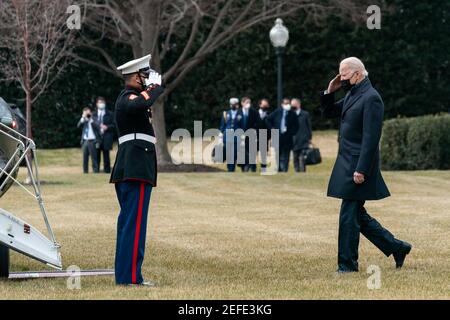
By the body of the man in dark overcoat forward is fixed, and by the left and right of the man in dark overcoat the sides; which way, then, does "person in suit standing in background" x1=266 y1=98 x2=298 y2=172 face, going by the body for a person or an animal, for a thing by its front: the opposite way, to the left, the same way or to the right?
to the left

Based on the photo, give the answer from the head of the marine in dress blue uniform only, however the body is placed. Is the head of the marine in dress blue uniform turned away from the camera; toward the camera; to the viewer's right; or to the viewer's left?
to the viewer's right

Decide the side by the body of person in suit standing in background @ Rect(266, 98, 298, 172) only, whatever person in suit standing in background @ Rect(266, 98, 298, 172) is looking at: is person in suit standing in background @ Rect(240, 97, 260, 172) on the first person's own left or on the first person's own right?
on the first person's own right

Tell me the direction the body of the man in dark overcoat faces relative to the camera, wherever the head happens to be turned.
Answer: to the viewer's left

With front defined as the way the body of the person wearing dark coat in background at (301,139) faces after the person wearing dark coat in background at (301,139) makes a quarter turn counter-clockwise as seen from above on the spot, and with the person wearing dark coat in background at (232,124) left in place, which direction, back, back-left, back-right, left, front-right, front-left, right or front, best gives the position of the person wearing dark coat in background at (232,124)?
back-right

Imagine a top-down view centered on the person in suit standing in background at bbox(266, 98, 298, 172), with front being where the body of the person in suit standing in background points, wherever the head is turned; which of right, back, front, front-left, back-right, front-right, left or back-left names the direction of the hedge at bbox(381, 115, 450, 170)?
left

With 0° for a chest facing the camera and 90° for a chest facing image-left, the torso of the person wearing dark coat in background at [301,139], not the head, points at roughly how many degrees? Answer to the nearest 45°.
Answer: approximately 45°

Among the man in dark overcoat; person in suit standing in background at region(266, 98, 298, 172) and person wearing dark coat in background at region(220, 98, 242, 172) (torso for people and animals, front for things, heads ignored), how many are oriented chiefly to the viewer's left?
1

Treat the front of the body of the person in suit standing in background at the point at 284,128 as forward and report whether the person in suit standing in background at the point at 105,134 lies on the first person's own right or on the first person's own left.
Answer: on the first person's own right

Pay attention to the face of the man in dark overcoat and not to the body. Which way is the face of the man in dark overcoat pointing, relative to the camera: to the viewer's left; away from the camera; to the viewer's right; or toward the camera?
to the viewer's left
